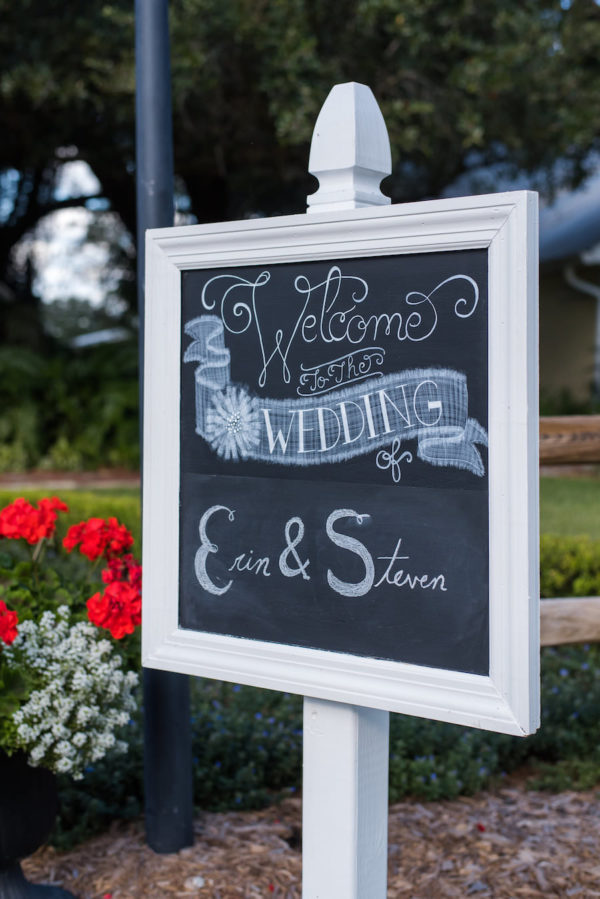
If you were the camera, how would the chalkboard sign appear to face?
facing the viewer and to the left of the viewer

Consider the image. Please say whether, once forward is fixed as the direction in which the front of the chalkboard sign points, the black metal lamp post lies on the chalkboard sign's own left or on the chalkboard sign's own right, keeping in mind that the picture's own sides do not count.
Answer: on the chalkboard sign's own right

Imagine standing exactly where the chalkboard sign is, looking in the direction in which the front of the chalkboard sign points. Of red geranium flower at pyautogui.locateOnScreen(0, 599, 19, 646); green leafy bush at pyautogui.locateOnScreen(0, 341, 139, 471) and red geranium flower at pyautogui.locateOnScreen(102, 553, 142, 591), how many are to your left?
0

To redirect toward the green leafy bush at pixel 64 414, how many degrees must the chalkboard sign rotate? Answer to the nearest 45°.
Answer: approximately 135° to its right

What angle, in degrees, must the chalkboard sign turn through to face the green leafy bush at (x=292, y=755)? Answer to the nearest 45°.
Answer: approximately 135° to its right

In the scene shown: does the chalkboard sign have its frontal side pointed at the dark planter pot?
no

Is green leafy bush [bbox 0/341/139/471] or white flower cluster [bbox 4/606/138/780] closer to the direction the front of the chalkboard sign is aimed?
the white flower cluster

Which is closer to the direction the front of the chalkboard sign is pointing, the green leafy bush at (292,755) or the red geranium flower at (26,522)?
the red geranium flower

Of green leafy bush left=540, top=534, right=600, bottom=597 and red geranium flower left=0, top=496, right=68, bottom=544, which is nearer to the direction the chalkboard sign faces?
the red geranium flower

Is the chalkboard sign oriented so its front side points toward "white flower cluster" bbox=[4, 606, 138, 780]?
no

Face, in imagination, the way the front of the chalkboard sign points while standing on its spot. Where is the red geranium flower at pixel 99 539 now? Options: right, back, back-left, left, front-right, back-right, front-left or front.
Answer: right

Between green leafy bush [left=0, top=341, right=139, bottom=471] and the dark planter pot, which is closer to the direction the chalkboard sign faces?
the dark planter pot

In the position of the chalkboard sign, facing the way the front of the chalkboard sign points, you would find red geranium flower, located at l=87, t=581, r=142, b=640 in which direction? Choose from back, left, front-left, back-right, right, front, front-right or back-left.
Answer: right

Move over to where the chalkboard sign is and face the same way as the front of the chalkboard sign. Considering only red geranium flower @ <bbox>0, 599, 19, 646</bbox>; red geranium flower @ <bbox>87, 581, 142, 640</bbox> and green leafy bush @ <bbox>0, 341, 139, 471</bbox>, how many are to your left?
0

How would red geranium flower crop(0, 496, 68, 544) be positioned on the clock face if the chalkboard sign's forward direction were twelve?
The red geranium flower is roughly at 3 o'clock from the chalkboard sign.

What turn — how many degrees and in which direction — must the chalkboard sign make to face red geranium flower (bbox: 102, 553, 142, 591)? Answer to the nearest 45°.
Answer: approximately 90° to its right
